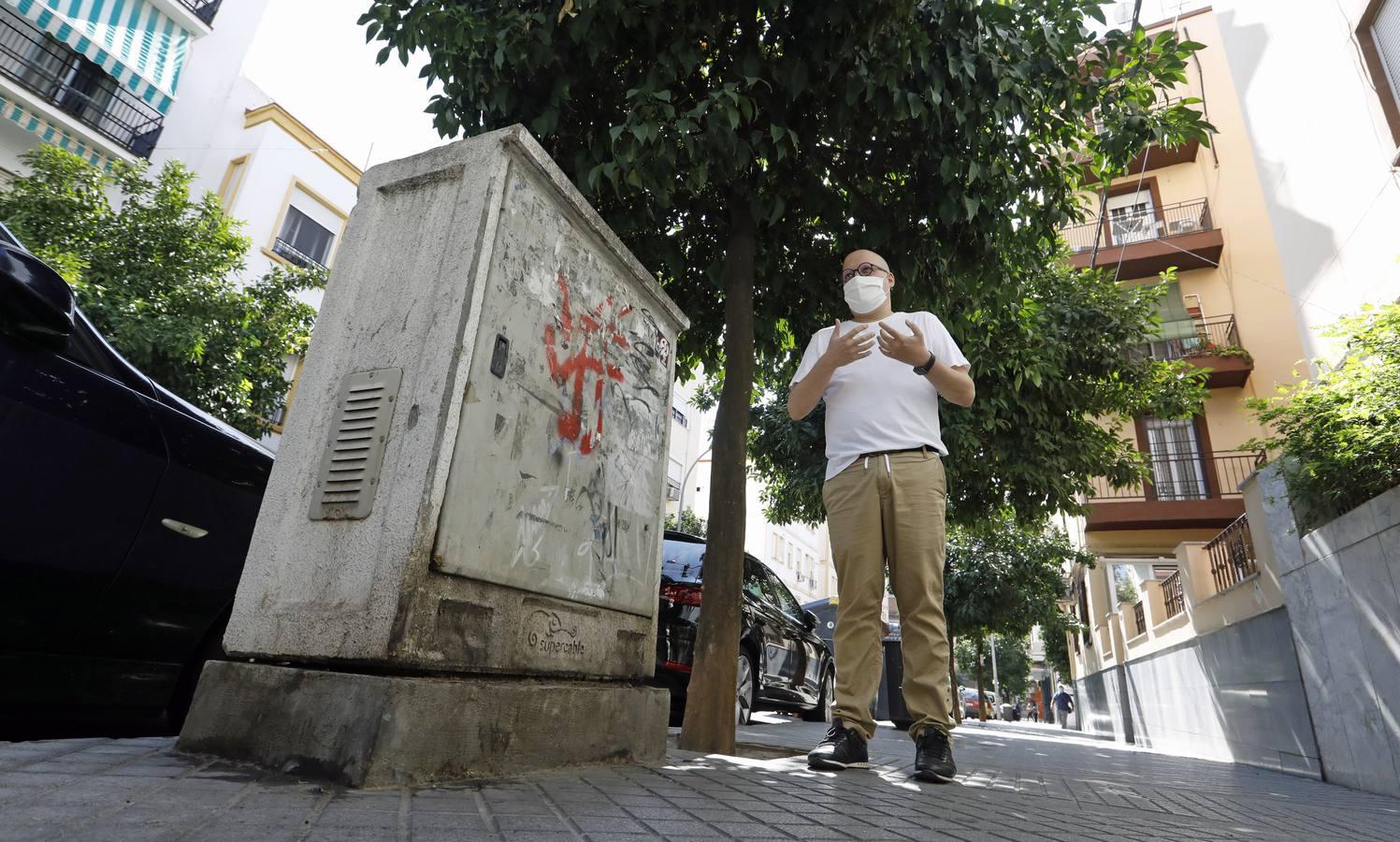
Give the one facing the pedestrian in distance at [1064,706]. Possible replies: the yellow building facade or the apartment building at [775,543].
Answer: the apartment building

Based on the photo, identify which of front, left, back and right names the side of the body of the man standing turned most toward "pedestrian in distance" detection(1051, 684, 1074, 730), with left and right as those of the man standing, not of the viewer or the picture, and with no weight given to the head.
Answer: back

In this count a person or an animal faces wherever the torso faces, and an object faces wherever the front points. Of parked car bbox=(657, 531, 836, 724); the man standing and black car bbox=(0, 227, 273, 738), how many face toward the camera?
1

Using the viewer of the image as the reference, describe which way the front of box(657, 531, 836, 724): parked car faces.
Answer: facing away from the viewer and to the right of the viewer

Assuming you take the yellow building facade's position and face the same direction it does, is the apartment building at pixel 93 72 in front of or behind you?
in front

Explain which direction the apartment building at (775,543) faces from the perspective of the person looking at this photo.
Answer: facing the viewer and to the right of the viewer

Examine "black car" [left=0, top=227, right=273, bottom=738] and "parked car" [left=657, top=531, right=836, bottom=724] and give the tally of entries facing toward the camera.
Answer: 0

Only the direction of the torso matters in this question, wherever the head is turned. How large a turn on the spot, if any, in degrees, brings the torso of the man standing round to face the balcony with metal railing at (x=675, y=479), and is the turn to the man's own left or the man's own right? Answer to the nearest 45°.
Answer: approximately 180°

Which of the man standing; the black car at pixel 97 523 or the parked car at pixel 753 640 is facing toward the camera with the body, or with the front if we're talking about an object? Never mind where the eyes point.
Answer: the man standing

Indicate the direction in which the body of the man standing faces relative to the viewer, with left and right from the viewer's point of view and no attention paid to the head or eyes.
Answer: facing the viewer
